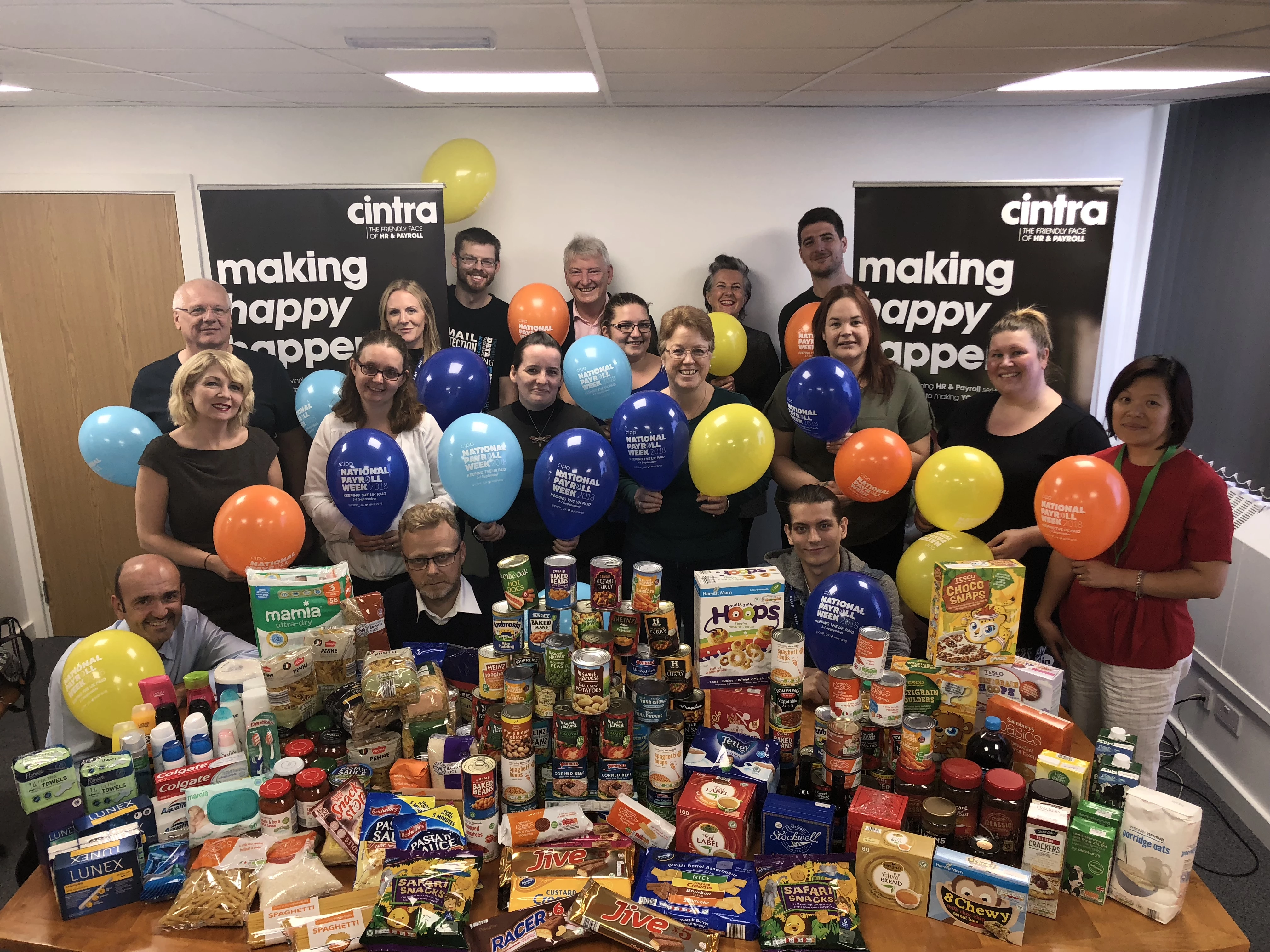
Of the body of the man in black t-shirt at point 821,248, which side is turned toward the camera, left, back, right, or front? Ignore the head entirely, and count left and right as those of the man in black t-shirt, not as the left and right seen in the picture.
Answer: front

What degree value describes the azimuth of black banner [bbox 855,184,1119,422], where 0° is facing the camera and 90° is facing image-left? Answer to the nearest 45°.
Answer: approximately 0°

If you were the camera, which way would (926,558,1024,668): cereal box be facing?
facing the viewer

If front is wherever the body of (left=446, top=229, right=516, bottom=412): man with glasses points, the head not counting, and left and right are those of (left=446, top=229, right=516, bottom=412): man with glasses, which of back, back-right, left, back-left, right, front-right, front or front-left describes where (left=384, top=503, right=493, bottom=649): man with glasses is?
front

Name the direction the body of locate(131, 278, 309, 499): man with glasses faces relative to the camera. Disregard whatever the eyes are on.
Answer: toward the camera

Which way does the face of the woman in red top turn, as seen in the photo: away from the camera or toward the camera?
toward the camera

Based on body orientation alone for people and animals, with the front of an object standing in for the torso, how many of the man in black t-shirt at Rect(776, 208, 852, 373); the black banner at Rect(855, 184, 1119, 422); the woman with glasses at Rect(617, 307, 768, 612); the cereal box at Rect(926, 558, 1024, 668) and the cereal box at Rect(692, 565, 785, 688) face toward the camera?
5

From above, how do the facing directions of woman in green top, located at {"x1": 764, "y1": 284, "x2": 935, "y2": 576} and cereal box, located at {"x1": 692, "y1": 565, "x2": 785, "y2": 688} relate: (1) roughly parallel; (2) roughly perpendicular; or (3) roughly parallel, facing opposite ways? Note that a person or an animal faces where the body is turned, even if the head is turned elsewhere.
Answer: roughly parallel

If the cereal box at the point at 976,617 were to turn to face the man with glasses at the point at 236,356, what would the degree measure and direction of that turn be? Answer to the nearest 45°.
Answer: approximately 90° to its right

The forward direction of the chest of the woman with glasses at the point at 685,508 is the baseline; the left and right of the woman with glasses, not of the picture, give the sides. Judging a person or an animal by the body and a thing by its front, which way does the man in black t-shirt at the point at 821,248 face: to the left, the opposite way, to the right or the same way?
the same way

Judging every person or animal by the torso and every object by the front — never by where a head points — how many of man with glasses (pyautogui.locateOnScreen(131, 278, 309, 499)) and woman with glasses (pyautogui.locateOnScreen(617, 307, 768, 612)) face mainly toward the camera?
2

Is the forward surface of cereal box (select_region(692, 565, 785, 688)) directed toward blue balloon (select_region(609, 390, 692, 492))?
no

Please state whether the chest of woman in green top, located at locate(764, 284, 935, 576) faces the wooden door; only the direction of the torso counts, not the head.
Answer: no

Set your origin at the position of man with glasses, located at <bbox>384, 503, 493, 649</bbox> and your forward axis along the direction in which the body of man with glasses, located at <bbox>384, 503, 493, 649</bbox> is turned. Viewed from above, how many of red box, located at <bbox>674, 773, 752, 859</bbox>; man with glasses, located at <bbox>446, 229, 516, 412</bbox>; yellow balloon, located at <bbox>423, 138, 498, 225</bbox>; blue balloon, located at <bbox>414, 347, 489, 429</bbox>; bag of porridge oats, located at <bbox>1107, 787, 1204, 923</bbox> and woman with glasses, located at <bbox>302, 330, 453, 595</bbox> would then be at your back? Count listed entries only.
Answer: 4

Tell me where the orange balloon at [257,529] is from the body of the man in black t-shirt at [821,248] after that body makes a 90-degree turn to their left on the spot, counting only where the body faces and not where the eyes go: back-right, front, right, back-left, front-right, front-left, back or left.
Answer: back-right
